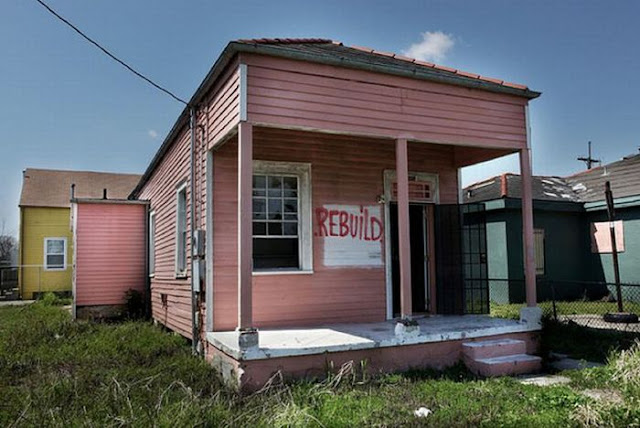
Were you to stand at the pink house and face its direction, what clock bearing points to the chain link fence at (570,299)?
The chain link fence is roughly at 9 o'clock from the pink house.

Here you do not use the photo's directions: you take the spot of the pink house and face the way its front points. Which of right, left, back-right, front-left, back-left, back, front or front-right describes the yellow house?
back

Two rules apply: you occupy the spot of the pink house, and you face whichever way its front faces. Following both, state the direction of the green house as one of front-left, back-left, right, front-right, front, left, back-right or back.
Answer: left

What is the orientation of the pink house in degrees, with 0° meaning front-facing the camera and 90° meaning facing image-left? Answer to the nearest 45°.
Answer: approximately 315°
